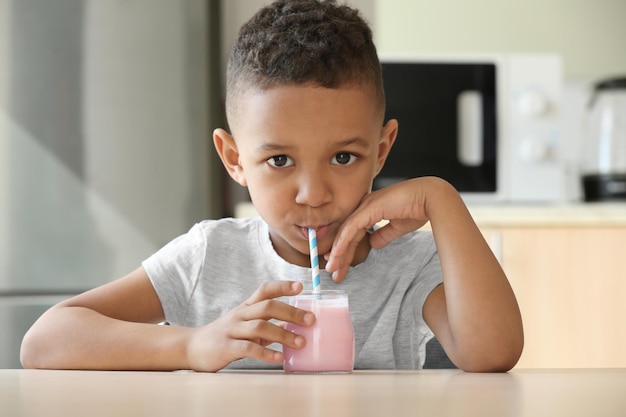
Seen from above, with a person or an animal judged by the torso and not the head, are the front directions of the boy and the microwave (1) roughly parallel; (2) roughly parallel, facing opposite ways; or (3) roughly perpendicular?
roughly parallel

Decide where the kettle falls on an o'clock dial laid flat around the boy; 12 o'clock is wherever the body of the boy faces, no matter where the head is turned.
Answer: The kettle is roughly at 7 o'clock from the boy.

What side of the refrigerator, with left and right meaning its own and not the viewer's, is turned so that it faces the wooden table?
front

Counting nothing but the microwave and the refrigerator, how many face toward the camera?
2

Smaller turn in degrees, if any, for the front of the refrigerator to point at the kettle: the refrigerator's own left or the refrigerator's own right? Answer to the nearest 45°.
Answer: approximately 90° to the refrigerator's own left

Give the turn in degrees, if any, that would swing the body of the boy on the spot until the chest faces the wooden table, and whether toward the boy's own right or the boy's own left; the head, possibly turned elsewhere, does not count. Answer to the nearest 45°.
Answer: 0° — they already face it

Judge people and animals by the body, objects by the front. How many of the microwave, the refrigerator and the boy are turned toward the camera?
3

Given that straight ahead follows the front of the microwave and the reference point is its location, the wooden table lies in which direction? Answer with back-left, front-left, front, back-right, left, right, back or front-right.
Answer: front

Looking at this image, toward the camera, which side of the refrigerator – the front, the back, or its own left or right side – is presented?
front

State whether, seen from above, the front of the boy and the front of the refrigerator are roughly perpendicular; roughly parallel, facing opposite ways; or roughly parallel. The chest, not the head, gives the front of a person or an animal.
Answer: roughly parallel

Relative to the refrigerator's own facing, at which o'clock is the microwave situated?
The microwave is roughly at 9 o'clock from the refrigerator.

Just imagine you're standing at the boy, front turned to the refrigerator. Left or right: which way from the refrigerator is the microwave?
right

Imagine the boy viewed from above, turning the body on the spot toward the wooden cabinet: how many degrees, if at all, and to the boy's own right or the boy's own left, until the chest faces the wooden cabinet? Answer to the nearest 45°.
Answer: approximately 135° to the boy's own left

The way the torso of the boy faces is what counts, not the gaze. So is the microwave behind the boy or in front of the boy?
behind

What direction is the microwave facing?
toward the camera
